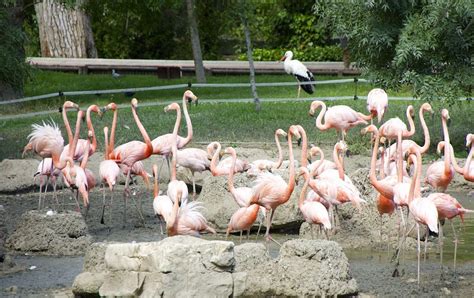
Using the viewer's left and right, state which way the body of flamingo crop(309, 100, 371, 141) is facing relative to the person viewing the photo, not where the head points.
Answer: facing to the left of the viewer

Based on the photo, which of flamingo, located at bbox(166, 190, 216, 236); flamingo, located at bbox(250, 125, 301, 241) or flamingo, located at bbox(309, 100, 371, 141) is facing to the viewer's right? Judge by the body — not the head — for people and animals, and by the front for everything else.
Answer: flamingo, located at bbox(250, 125, 301, 241)

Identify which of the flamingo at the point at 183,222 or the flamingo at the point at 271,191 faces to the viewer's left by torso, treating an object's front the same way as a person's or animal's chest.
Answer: the flamingo at the point at 183,222

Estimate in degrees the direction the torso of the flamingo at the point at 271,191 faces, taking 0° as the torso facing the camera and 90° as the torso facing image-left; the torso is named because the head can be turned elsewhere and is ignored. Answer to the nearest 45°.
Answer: approximately 270°

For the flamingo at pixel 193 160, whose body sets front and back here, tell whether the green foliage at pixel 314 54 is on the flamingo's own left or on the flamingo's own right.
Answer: on the flamingo's own right

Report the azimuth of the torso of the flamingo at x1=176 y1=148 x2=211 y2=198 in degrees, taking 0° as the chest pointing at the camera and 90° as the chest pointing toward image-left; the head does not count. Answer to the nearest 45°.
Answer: approximately 90°

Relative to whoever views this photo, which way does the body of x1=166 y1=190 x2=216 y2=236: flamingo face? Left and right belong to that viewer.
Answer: facing to the left of the viewer

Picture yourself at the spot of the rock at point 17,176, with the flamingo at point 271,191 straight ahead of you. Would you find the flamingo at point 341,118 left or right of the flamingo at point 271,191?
left
